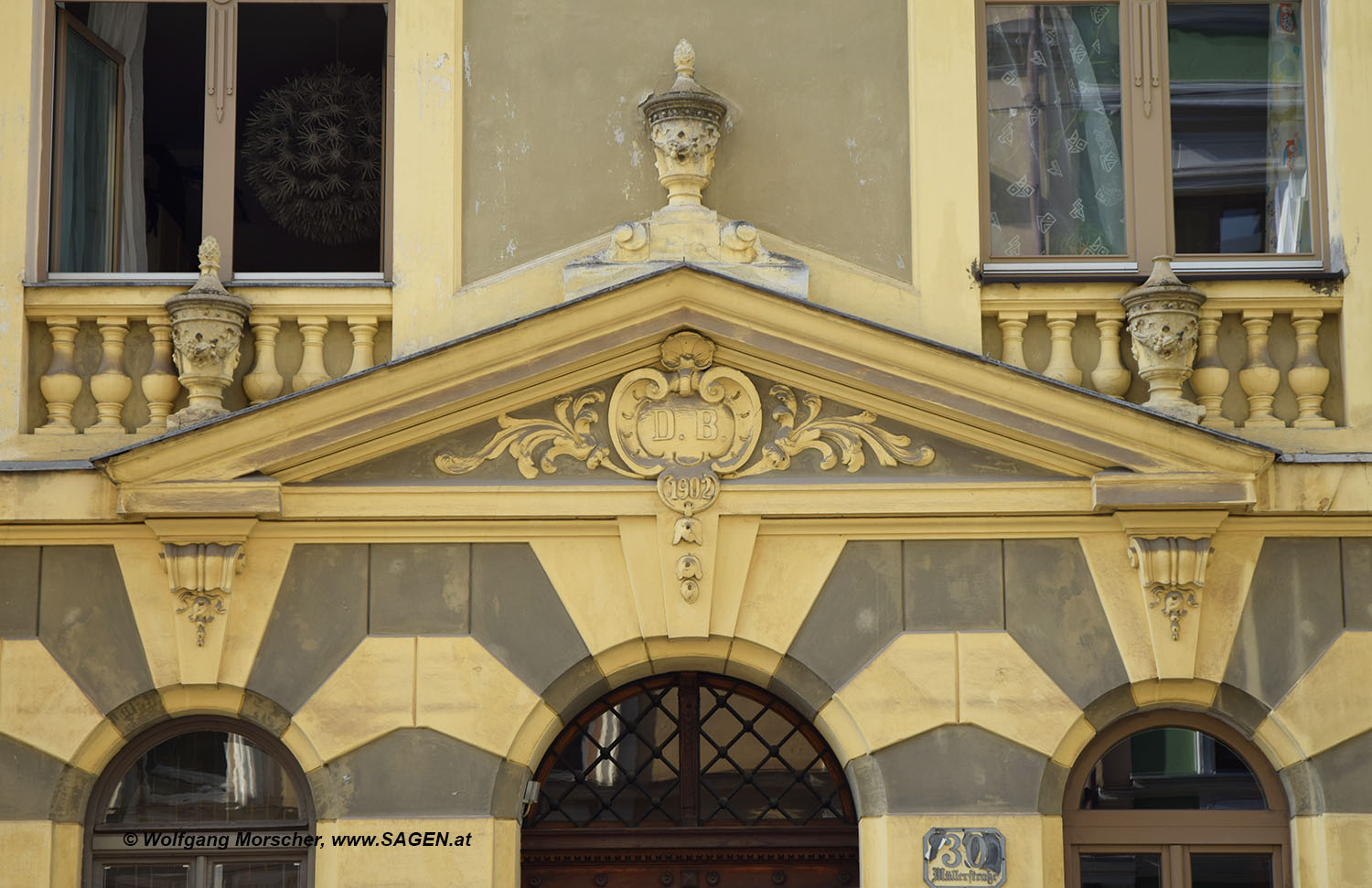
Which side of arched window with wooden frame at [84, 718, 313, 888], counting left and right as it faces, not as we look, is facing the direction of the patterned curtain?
left

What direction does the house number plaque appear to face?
toward the camera

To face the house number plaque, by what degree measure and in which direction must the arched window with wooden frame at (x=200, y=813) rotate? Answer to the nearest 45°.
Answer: approximately 90° to its left

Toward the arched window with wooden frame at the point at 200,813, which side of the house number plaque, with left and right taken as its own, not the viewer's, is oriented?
right

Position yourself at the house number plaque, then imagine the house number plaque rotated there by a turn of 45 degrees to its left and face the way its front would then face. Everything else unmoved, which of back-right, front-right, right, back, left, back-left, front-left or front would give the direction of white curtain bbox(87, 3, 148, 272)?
back-right

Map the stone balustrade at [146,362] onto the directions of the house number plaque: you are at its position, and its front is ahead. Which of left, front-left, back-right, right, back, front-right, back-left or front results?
right

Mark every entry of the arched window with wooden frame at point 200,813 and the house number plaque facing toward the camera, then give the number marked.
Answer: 2

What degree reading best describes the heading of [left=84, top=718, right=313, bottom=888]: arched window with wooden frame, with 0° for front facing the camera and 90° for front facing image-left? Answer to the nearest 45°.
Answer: approximately 0°
